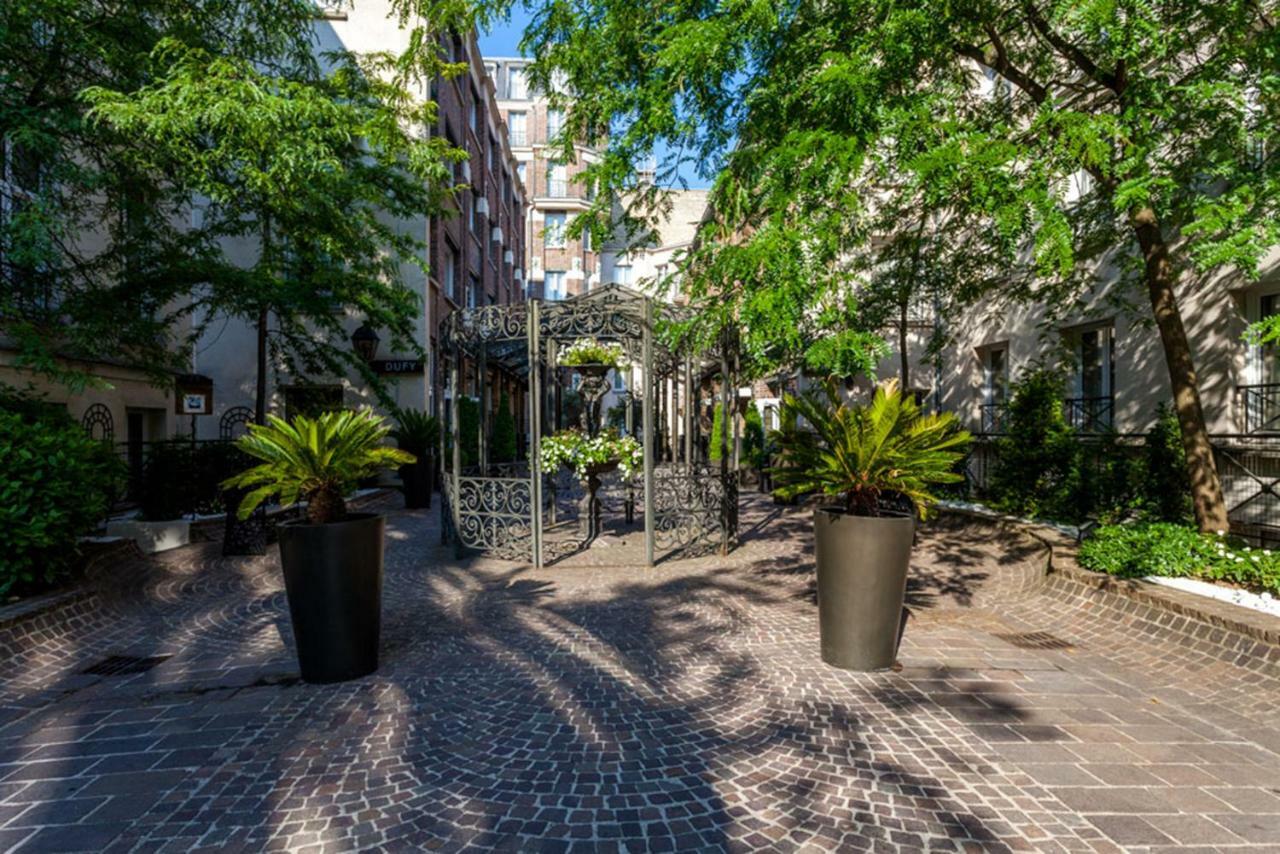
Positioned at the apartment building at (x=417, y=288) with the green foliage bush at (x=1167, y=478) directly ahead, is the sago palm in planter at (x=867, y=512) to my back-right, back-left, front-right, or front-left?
front-right

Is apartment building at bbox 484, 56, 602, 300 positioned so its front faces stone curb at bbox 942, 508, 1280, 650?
yes

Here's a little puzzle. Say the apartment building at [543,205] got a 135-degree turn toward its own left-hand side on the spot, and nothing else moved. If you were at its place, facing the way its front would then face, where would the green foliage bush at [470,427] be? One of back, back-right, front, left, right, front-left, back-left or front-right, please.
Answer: back-right

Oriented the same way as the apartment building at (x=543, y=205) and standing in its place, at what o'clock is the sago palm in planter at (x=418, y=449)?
The sago palm in planter is roughly at 12 o'clock from the apartment building.

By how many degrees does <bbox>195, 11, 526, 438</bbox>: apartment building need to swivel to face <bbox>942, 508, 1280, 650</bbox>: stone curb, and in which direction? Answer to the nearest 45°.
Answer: approximately 90° to its right

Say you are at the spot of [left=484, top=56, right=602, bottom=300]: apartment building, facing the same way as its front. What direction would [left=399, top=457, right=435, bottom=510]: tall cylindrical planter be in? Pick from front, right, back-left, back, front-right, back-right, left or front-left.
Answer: front

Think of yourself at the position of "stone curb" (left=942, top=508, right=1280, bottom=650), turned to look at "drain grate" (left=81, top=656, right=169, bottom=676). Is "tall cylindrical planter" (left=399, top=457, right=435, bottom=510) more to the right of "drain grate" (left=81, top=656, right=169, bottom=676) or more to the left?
right

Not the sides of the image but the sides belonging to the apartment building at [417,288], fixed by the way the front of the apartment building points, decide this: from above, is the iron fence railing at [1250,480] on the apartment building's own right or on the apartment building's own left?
on the apartment building's own right

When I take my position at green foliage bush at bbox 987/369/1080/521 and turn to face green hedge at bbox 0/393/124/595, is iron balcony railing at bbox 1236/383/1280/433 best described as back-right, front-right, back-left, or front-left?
back-left

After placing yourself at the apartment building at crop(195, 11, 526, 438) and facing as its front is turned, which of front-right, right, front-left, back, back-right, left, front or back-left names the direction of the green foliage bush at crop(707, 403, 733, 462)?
front

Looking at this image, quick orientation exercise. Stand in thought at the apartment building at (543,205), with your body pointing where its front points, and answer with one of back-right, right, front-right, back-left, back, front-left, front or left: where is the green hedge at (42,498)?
front

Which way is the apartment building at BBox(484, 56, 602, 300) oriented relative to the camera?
toward the camera

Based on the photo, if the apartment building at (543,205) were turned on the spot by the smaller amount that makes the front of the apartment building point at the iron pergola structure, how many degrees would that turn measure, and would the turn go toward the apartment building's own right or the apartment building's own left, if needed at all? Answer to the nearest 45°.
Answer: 0° — it already faces it

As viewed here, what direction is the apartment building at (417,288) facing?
to the viewer's right

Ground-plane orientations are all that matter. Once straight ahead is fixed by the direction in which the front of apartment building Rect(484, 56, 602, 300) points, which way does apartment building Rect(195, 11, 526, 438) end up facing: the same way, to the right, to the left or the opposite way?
to the left

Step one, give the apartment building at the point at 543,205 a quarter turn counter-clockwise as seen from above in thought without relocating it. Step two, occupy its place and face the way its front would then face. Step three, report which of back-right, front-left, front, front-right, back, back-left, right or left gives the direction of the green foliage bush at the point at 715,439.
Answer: right

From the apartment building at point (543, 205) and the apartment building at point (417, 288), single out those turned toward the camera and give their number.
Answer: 1
